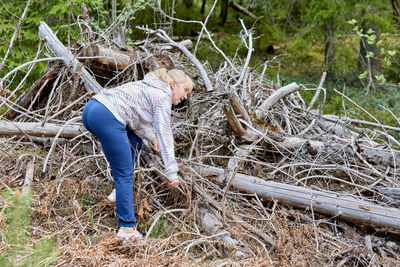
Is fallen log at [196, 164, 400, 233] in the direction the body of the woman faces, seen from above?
yes

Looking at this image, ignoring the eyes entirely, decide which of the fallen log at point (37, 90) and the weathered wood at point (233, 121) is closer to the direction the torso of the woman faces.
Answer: the weathered wood

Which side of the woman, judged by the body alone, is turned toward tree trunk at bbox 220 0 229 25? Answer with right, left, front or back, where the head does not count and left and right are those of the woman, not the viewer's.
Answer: left

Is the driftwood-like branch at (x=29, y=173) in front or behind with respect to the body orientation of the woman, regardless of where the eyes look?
behind

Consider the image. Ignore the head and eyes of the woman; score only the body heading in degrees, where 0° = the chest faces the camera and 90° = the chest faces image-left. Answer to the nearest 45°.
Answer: approximately 270°

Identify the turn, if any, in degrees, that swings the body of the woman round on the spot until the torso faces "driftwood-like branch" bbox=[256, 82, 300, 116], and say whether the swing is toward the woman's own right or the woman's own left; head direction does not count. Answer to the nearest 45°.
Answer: approximately 45° to the woman's own left

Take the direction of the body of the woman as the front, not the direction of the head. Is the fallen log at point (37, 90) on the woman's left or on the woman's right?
on the woman's left

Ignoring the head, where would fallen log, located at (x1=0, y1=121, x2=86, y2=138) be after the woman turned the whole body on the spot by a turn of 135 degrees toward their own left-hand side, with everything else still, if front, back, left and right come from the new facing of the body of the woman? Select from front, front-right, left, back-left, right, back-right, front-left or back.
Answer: front

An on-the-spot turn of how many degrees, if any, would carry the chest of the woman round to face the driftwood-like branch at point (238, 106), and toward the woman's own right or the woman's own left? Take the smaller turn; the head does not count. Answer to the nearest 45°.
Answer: approximately 45° to the woman's own left
